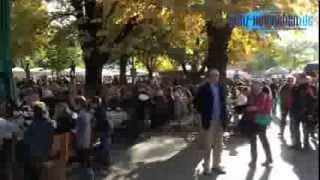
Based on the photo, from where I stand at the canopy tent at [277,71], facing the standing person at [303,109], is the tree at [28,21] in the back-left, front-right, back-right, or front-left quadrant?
front-right

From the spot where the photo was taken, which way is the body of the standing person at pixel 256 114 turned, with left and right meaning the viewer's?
facing the viewer and to the left of the viewer

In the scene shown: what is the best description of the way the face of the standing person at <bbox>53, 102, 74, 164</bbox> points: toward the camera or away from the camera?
away from the camera

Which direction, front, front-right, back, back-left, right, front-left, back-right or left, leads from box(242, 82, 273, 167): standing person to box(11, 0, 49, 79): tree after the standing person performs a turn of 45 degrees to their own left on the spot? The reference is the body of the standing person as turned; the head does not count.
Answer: back-right

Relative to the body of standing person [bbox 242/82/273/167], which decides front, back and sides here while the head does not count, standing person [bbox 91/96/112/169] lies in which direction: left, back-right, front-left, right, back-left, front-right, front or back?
front-right

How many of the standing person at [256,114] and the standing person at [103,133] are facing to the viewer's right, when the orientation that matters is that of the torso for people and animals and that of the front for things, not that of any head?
0
